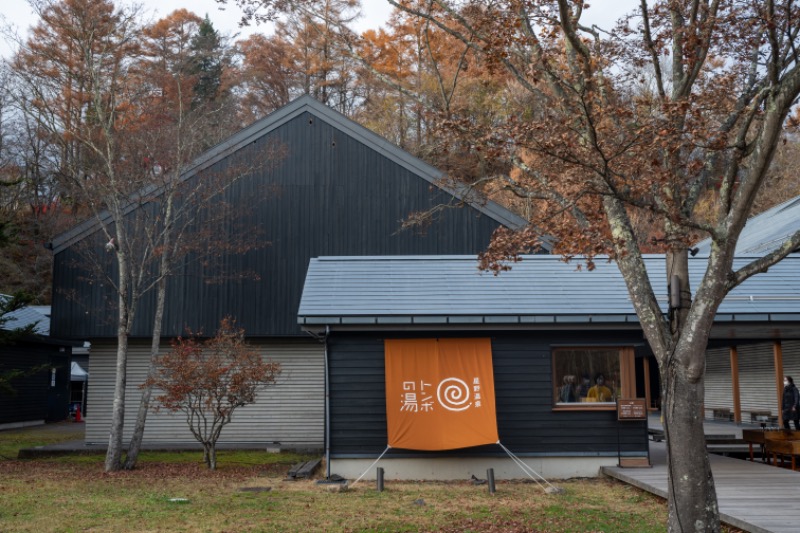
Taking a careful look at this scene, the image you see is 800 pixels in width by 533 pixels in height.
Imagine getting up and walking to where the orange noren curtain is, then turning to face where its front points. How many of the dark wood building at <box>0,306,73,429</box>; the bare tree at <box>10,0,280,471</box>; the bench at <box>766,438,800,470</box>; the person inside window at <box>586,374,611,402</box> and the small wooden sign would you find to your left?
3

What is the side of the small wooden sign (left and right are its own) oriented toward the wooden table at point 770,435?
left

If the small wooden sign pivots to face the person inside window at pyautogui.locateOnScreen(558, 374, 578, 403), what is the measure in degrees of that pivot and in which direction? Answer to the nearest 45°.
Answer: approximately 90° to its right

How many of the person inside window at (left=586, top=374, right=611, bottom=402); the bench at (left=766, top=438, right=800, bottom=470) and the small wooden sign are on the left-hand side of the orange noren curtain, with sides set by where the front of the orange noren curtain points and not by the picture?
3

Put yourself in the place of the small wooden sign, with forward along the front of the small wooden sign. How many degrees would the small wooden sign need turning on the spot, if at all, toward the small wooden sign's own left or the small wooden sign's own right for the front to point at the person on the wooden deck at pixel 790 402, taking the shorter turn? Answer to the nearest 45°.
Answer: approximately 135° to the small wooden sign's own left

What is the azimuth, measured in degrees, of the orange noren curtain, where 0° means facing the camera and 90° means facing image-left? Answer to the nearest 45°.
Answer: approximately 0°

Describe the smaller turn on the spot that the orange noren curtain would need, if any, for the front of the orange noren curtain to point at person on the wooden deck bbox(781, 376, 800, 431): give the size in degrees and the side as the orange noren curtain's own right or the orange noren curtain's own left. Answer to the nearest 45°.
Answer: approximately 135° to the orange noren curtain's own left

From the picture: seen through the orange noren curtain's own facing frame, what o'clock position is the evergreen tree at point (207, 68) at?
The evergreen tree is roughly at 5 o'clock from the orange noren curtain.

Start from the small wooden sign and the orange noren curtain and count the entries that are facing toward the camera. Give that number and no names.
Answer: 2
